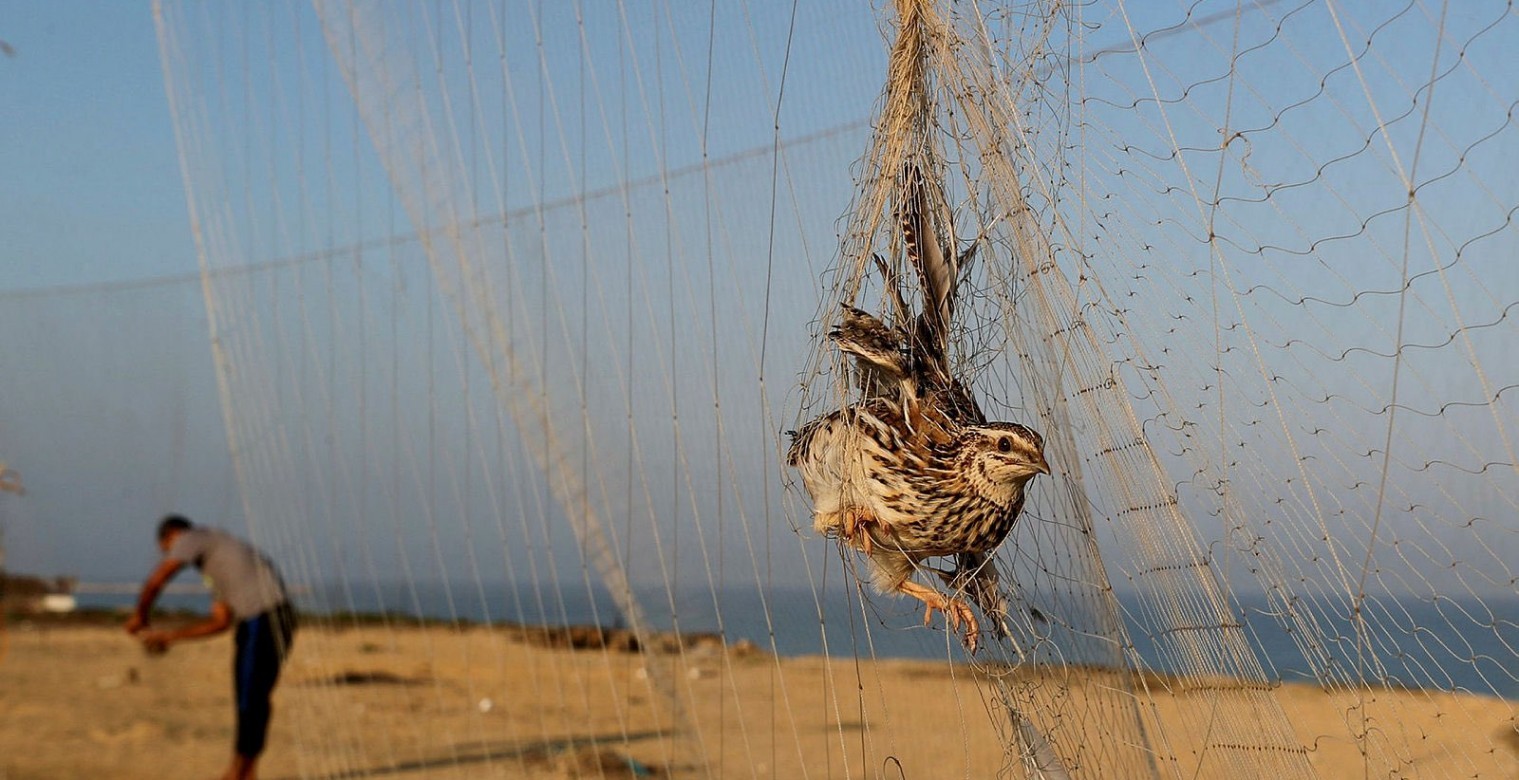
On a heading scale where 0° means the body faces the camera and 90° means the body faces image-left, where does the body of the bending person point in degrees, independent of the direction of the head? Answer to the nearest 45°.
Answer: approximately 90°

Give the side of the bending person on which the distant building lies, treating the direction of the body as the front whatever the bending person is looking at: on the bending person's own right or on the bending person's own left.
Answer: on the bending person's own right
